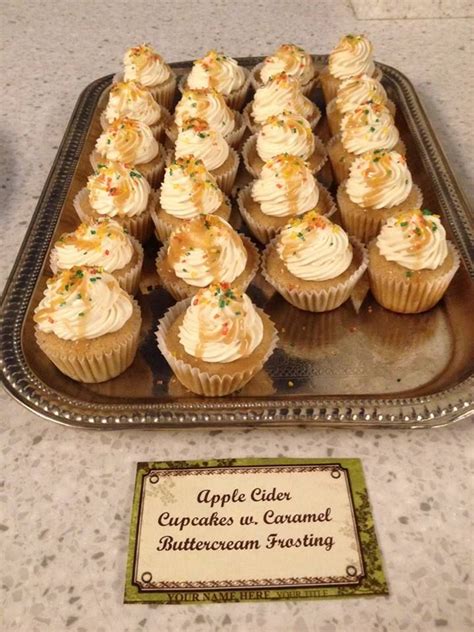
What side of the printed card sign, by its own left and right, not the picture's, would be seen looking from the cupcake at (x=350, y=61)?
back

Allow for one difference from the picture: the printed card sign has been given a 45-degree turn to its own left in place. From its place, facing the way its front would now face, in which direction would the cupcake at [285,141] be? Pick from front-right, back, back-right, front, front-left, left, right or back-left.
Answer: back-left

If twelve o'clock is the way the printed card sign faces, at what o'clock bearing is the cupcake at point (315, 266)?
The cupcake is roughly at 6 o'clock from the printed card sign.

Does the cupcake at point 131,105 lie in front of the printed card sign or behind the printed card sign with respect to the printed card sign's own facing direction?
behind

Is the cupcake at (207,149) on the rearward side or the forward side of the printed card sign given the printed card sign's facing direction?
on the rearward side

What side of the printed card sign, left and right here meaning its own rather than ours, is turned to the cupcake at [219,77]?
back

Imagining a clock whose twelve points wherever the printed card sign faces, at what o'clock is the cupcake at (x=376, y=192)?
The cupcake is roughly at 6 o'clock from the printed card sign.

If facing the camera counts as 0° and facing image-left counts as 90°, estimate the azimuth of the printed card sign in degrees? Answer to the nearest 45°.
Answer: approximately 0°

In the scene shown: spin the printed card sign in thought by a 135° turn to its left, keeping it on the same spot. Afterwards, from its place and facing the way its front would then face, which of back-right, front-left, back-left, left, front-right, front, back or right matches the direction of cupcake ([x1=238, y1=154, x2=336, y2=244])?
front-left
